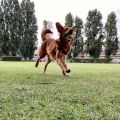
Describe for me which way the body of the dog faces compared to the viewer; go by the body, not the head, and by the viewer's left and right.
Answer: facing the viewer and to the right of the viewer
